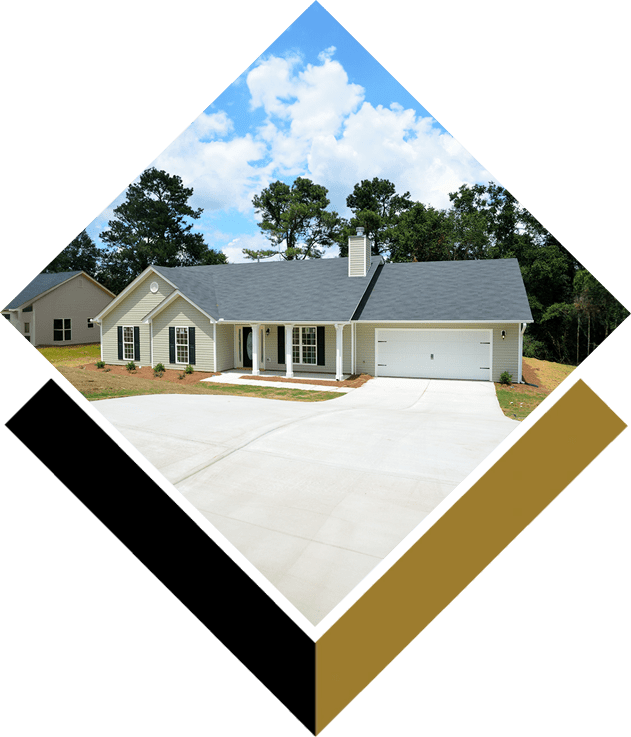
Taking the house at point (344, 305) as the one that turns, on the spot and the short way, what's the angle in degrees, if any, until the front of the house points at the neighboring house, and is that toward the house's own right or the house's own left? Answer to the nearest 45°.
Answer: approximately 90° to the house's own right

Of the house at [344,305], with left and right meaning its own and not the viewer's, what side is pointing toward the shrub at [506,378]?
left

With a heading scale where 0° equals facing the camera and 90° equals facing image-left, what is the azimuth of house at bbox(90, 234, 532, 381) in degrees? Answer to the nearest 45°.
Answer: approximately 0°
